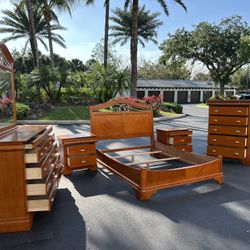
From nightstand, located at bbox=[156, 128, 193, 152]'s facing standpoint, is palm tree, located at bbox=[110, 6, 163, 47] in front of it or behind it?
behind

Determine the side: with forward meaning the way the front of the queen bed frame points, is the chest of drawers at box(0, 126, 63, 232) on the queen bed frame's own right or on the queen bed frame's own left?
on the queen bed frame's own right

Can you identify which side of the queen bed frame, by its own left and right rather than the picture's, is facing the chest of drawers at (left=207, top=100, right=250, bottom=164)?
left

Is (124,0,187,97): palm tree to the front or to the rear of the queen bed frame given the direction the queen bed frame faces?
to the rear

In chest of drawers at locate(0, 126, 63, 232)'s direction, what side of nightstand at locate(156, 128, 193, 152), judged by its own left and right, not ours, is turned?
right

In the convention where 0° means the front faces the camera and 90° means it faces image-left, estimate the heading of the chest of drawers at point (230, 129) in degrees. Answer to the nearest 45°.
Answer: approximately 45°

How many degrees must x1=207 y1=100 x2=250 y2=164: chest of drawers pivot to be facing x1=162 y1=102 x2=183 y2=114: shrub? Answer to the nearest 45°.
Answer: approximately 135° to its right

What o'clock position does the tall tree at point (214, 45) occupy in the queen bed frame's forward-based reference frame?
The tall tree is roughly at 8 o'clock from the queen bed frame.

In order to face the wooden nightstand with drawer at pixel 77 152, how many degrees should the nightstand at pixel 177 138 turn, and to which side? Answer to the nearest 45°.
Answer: approximately 90° to its right

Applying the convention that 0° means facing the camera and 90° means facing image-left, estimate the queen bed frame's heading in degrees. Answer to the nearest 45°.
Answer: approximately 315°
